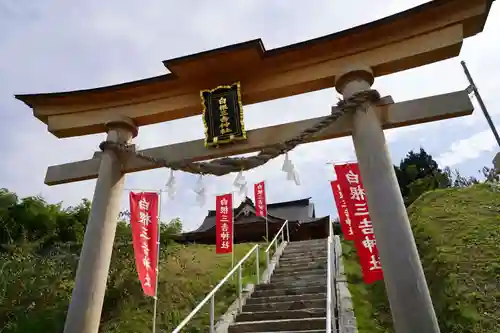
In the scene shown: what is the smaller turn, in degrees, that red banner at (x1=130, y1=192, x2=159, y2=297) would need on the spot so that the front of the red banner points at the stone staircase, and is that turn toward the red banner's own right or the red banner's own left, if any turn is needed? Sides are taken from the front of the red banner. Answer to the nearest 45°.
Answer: approximately 90° to the red banner's own left

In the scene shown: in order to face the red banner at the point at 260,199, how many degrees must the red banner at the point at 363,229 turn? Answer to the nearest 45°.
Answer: approximately 135° to its right

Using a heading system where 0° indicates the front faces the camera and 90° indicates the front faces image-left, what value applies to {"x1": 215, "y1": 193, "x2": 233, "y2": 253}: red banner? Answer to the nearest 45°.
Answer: approximately 0°

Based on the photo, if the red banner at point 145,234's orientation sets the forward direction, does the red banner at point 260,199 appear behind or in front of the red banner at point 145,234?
behind

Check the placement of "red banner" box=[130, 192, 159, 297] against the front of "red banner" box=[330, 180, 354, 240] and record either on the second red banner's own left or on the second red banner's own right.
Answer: on the second red banner's own right

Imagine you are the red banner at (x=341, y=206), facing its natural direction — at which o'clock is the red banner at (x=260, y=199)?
the red banner at (x=260, y=199) is roughly at 5 o'clock from the red banner at (x=341, y=206).

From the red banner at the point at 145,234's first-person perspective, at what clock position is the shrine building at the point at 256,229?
The shrine building is roughly at 7 o'clock from the red banner.
